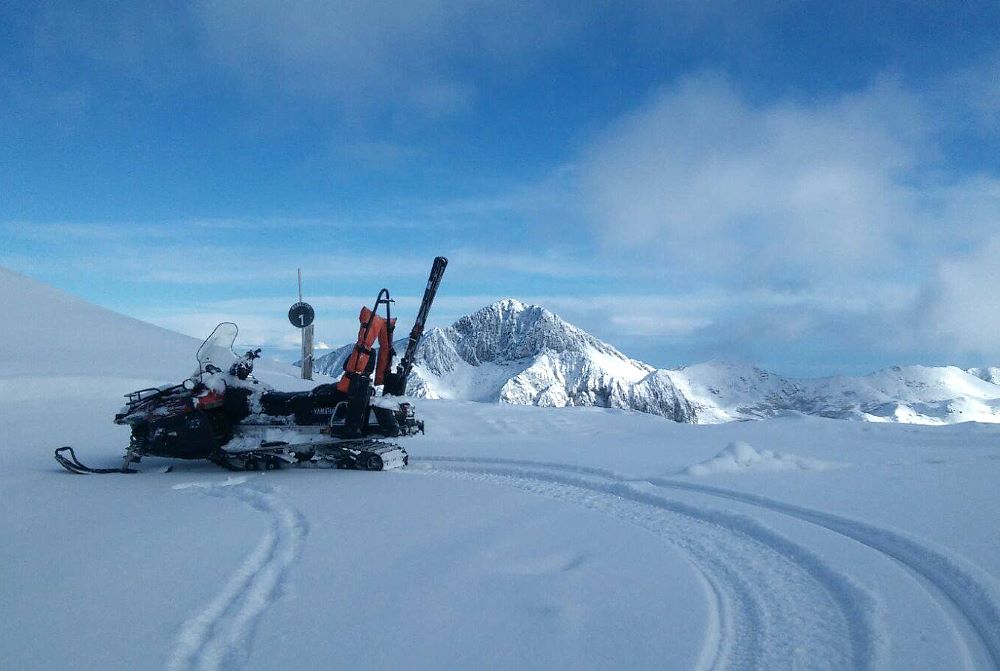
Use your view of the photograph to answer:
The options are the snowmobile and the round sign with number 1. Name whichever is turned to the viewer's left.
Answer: the snowmobile

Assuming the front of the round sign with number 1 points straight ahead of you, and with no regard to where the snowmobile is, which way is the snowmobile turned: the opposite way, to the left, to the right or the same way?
to the right

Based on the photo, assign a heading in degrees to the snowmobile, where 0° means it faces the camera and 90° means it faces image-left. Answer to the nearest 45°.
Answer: approximately 90°

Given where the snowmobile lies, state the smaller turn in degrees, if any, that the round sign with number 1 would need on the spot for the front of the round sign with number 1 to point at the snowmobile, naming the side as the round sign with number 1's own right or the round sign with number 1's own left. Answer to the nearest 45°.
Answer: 0° — it already faces it

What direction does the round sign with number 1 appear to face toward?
toward the camera

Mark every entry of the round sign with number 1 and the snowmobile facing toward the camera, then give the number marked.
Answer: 1

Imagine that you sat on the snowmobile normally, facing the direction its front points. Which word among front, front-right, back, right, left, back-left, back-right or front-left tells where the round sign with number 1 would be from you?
right
